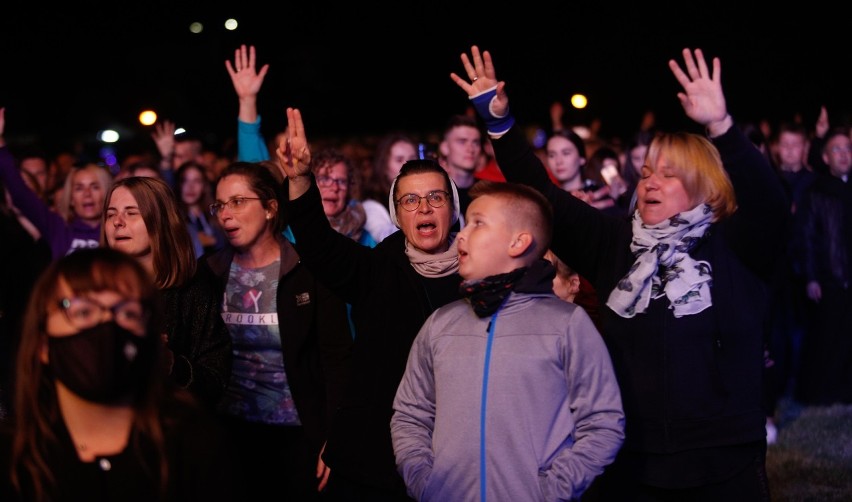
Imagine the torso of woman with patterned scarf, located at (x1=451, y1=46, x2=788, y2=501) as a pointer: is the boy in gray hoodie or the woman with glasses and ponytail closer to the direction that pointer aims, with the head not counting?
the boy in gray hoodie

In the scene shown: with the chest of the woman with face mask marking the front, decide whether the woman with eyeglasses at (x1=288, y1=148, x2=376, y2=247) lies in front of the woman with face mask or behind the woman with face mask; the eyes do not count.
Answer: behind

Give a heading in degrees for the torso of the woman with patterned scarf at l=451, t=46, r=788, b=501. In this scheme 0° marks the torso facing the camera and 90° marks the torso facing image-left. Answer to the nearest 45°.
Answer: approximately 45°

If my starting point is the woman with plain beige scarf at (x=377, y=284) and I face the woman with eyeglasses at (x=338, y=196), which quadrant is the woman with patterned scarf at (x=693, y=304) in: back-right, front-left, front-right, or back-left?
back-right

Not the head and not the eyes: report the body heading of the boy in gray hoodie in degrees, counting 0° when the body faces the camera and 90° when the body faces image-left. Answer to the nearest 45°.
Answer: approximately 0°

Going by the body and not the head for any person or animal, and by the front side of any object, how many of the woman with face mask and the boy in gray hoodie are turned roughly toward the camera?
2

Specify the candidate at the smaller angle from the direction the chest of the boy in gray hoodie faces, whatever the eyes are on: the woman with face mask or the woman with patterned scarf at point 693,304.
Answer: the woman with face mask

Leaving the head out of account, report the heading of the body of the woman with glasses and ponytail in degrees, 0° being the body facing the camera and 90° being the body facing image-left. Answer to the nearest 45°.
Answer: approximately 45°

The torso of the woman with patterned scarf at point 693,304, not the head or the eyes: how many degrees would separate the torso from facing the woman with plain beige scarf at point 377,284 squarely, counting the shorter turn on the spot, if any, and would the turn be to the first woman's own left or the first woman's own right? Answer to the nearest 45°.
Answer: approximately 45° to the first woman's own right
